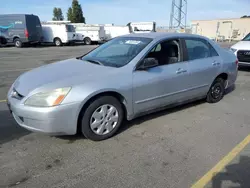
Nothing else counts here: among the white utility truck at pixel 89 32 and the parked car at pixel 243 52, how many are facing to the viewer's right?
0

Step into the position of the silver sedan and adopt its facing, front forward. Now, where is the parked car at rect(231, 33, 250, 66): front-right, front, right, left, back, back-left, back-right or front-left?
back

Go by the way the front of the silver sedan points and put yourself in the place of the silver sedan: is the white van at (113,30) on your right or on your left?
on your right

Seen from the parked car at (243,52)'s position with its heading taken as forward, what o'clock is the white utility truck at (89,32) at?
The white utility truck is roughly at 3 o'clock from the parked car.

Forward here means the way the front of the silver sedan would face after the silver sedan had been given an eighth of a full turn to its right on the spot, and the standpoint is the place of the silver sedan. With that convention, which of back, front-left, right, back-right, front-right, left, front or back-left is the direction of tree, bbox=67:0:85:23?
right

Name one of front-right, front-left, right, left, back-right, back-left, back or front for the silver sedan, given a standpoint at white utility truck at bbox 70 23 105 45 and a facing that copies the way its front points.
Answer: back-left

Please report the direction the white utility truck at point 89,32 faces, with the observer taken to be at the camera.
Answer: facing away from the viewer and to the left of the viewer

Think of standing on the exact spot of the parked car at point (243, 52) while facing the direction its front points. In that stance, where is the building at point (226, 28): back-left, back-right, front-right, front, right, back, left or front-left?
back-right

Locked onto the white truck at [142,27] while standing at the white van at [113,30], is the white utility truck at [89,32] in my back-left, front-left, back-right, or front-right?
back-right

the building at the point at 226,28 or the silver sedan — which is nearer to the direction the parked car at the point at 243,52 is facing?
the silver sedan
